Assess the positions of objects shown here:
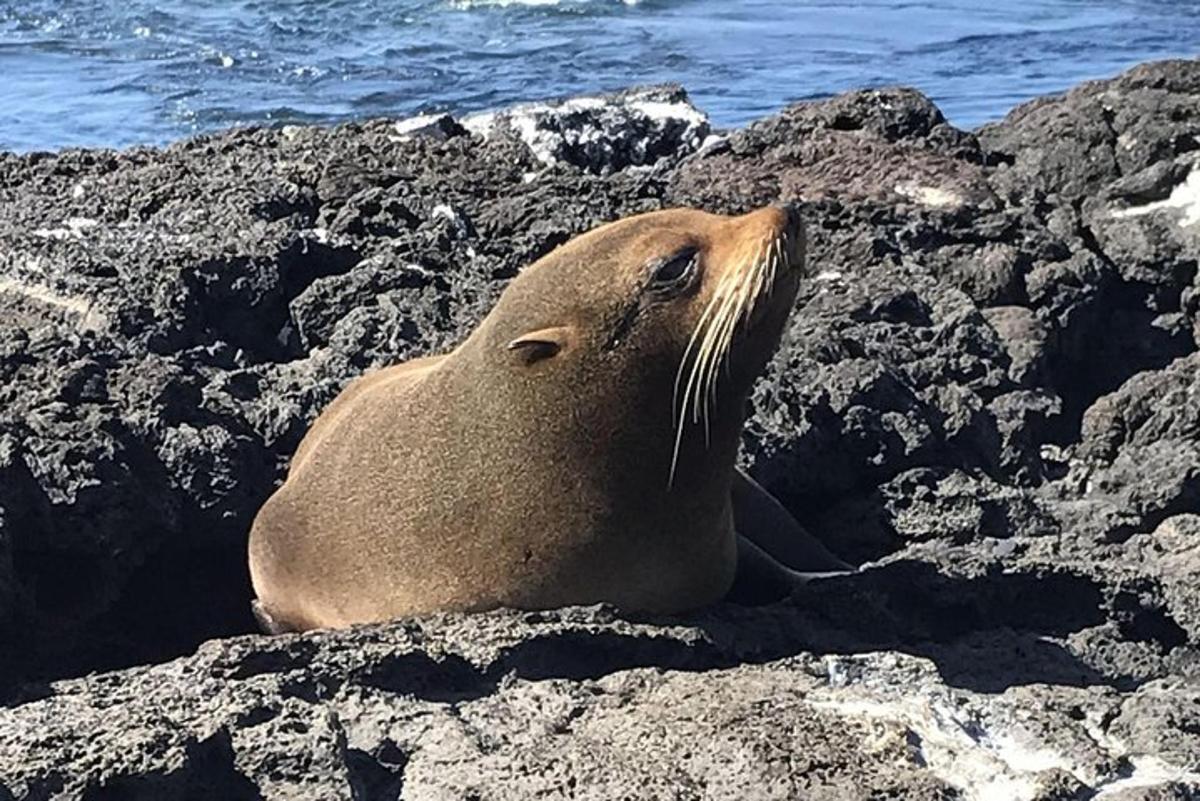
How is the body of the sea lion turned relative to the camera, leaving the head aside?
to the viewer's right
